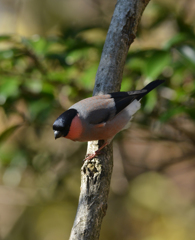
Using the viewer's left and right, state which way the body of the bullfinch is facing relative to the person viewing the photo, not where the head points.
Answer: facing to the left of the viewer
